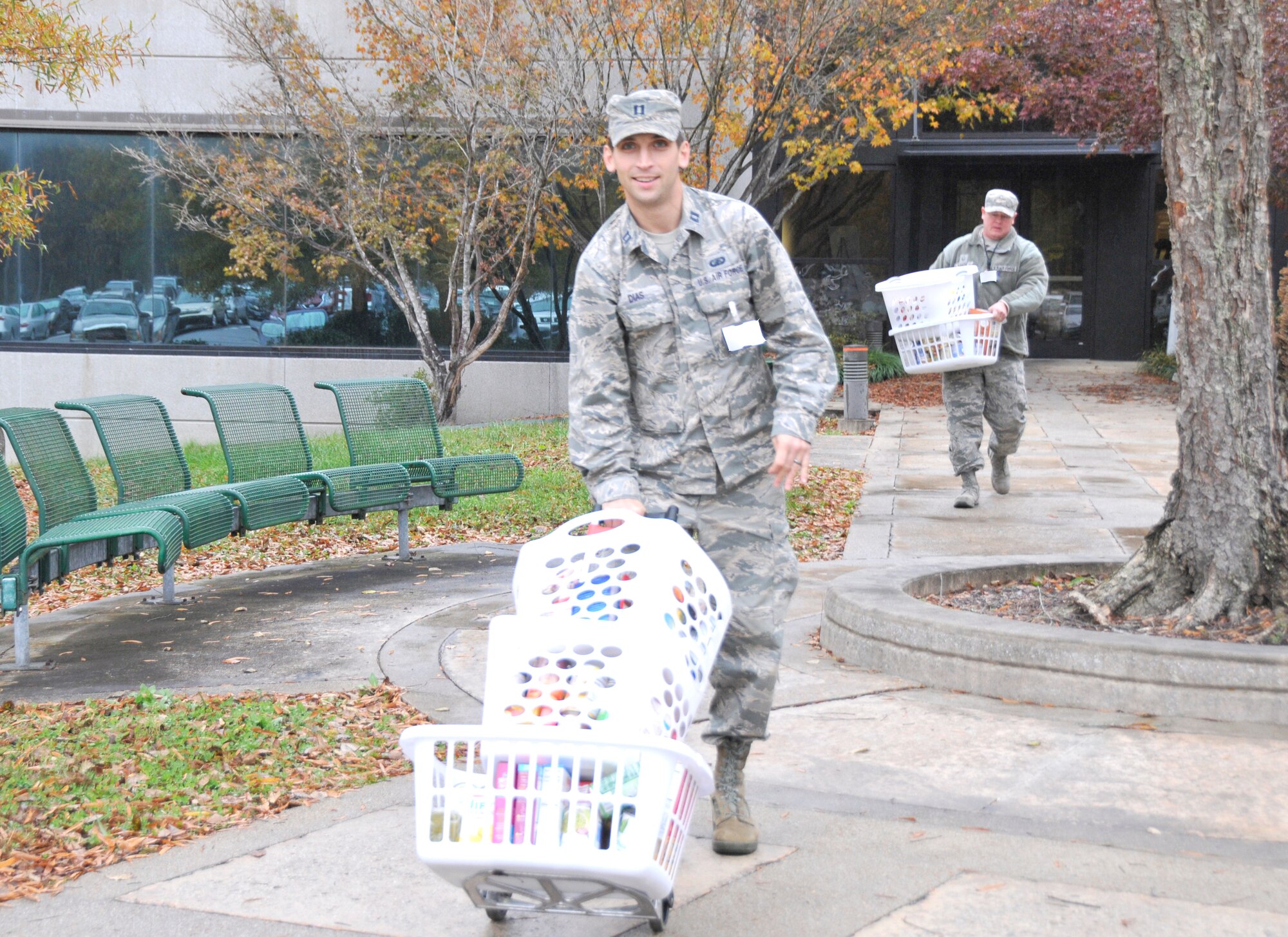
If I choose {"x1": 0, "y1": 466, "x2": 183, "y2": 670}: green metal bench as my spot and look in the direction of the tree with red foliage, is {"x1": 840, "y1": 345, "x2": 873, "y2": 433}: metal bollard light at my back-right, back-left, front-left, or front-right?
front-left

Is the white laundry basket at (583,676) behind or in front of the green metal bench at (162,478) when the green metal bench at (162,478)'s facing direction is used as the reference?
in front

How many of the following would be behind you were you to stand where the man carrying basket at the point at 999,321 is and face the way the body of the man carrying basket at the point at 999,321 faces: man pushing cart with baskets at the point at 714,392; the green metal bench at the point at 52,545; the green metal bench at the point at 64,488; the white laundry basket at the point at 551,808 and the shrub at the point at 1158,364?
1

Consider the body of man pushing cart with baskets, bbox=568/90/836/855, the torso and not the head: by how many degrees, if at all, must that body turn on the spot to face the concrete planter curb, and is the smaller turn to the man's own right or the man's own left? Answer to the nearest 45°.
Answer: approximately 135° to the man's own left

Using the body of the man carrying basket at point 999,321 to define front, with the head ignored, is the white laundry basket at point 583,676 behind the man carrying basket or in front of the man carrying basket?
in front

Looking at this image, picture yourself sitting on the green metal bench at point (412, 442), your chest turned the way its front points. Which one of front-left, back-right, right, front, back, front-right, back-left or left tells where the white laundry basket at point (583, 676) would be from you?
front-right

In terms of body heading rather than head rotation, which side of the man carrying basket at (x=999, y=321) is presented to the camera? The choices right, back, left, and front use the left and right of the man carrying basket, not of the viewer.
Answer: front

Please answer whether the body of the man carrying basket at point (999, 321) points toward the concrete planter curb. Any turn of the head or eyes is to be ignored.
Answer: yes

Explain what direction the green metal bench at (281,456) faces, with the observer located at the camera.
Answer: facing the viewer and to the right of the viewer

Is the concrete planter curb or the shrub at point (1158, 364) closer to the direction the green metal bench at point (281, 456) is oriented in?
the concrete planter curb

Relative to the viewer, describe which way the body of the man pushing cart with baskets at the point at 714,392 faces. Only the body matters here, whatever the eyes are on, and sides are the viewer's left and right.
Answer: facing the viewer

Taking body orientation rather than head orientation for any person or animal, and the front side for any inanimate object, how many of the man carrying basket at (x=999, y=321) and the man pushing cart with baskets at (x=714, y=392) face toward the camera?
2

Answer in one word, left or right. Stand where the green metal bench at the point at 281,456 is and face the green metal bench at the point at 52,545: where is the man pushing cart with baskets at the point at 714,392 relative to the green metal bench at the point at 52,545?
left

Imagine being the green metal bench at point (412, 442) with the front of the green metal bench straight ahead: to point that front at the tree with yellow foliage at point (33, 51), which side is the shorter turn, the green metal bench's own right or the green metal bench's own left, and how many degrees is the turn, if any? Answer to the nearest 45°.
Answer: approximately 180°

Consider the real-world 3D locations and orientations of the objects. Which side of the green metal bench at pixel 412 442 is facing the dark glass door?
left
